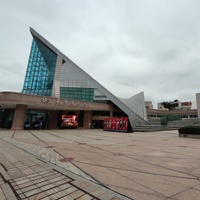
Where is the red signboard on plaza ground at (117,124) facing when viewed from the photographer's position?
facing the viewer

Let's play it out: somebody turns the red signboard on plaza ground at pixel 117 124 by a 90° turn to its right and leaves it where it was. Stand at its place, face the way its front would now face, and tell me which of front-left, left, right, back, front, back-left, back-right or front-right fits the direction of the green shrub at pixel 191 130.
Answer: back-left
